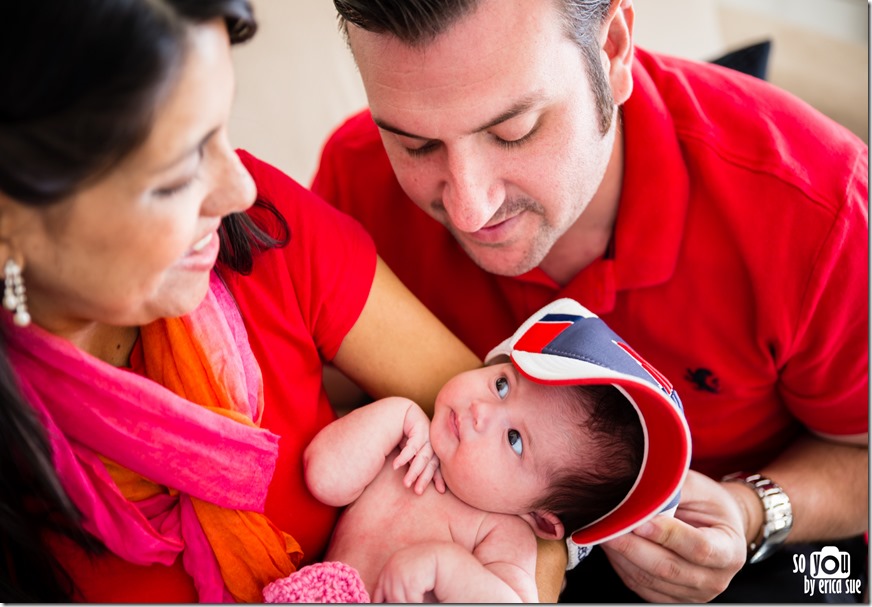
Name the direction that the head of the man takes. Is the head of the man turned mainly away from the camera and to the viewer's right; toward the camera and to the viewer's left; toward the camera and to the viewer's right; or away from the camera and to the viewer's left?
toward the camera and to the viewer's left

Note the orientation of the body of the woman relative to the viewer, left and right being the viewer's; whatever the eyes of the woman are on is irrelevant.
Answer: facing the viewer and to the right of the viewer

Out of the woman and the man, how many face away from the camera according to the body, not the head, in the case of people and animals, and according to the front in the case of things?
0

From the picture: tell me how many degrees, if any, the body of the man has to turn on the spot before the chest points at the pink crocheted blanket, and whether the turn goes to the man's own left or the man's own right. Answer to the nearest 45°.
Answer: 0° — they already face it

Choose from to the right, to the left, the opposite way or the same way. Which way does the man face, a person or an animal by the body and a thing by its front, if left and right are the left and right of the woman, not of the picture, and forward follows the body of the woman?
to the right
